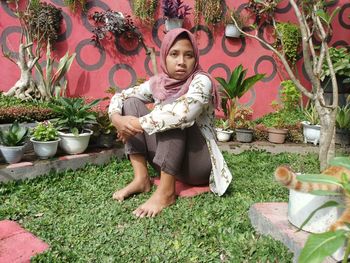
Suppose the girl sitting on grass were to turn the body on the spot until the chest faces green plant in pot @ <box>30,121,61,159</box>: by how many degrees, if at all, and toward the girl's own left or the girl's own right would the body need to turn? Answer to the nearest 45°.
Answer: approximately 90° to the girl's own right

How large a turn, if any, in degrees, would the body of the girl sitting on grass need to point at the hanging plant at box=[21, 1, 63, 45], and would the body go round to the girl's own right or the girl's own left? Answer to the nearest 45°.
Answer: approximately 90° to the girl's own right

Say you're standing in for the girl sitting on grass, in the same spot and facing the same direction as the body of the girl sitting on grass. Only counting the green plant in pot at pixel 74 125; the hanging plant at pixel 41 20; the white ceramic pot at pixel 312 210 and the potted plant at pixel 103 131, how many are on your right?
3

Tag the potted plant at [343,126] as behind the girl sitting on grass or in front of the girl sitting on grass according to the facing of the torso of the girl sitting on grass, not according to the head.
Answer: behind

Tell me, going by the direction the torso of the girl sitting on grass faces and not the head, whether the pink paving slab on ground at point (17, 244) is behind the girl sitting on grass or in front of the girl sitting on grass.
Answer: in front

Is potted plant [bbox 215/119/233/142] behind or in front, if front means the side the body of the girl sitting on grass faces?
behind

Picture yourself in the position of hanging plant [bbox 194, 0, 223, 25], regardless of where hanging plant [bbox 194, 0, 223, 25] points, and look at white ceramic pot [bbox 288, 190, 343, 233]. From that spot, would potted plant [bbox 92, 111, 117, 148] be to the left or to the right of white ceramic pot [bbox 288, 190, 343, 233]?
right

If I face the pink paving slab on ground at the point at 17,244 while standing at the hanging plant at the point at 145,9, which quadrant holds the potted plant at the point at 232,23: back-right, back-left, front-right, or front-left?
back-left

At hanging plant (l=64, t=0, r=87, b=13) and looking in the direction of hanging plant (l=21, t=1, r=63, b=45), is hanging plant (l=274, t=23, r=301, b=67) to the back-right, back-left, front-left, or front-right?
back-left

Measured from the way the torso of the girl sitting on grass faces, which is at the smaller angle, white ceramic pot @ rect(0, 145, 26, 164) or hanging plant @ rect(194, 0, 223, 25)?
the white ceramic pot

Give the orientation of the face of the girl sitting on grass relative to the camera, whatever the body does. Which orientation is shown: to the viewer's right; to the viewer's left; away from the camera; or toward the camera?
toward the camera

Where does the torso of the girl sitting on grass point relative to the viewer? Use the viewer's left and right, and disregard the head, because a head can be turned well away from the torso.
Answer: facing the viewer and to the left of the viewer

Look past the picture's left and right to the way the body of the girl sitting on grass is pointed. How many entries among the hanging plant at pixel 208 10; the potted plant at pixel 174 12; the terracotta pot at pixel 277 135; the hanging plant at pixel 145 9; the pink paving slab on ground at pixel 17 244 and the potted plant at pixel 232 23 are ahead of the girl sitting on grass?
1

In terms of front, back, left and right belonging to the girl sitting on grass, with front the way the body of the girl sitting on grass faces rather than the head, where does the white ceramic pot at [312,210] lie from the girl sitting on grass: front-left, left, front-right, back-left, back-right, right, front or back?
left

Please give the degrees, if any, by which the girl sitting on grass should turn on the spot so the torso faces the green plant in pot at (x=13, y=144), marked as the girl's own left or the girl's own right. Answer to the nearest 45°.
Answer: approximately 45° to the girl's own right

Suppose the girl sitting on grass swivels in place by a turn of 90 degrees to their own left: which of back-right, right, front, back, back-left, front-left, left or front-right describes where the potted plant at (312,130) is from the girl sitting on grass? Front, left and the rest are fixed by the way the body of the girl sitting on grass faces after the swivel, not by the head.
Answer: left
